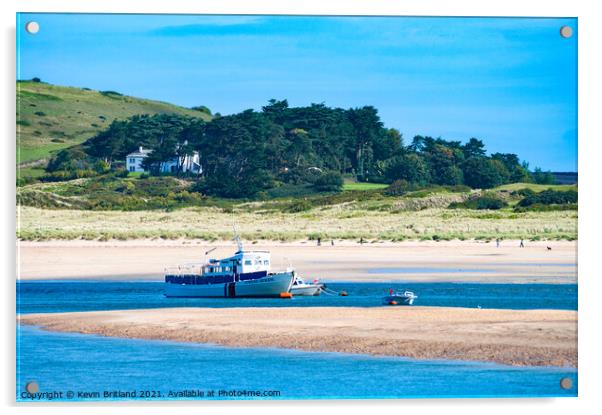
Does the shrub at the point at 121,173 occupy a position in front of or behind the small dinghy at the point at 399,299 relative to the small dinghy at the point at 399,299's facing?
behind

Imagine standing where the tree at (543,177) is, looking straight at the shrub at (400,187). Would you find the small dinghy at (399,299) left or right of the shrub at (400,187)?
left

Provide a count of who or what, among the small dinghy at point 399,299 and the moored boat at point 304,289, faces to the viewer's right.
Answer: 2

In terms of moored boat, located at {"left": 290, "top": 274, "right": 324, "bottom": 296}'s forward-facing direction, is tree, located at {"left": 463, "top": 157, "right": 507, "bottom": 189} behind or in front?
in front

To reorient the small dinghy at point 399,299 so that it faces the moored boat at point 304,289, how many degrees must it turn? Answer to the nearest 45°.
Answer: approximately 135° to its left

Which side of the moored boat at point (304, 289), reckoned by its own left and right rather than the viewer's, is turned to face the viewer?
right

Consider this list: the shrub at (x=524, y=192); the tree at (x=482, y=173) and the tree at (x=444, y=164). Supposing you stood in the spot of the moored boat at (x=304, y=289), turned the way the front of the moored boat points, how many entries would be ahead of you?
0

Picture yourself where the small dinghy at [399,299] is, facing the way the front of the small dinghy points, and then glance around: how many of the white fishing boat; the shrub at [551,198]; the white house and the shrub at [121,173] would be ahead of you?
1

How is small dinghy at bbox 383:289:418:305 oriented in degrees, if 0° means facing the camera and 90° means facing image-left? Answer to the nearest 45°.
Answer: approximately 270°
